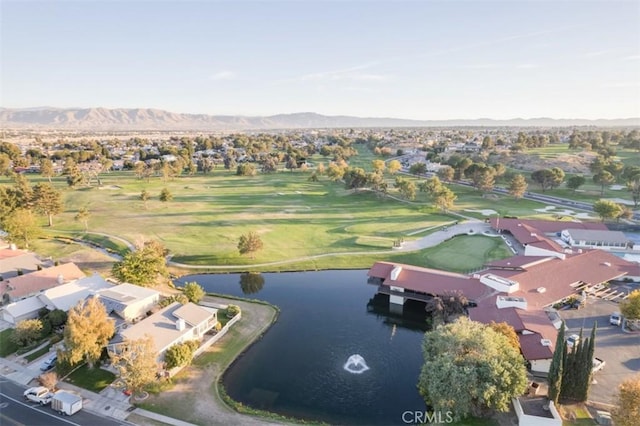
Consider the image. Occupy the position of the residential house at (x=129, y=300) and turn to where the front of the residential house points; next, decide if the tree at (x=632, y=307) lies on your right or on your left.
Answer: on your left

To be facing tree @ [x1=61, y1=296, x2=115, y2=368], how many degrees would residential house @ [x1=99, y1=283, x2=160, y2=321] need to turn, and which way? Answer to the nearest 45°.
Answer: approximately 45° to its left

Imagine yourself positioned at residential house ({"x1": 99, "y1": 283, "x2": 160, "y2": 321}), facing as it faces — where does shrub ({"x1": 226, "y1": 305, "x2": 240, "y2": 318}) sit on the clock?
The shrub is roughly at 8 o'clock from the residential house.

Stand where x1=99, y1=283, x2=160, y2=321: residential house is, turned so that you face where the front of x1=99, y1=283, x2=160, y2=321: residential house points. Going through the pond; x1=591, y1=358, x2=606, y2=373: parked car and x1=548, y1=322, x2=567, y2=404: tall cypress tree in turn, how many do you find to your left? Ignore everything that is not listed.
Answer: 3

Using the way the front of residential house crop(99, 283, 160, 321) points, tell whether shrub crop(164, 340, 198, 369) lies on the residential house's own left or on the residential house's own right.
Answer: on the residential house's own left

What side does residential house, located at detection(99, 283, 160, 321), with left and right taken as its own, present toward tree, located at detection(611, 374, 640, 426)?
left

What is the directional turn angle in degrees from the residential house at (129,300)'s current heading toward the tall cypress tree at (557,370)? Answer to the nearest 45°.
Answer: approximately 90° to its left

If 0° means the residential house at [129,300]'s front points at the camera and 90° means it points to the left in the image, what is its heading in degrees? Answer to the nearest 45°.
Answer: approximately 45°

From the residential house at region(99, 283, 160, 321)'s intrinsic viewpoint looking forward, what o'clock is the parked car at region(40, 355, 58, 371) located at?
The parked car is roughly at 12 o'clock from the residential house.

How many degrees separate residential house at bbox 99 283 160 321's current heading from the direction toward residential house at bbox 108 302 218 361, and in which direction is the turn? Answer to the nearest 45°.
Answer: approximately 90° to its left
